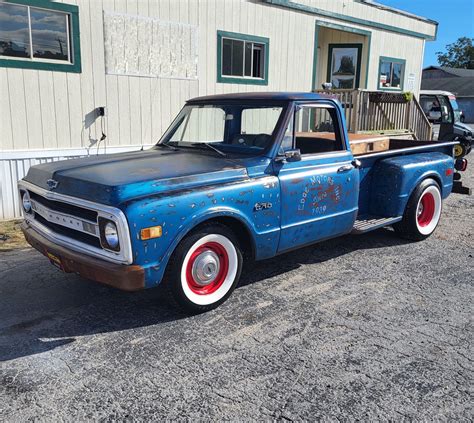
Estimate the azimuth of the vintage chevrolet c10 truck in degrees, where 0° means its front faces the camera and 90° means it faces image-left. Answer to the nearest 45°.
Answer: approximately 45°

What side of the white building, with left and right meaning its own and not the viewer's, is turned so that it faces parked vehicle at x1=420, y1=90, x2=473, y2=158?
left

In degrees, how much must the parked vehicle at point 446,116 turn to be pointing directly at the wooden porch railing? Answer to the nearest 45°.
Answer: approximately 45° to its right

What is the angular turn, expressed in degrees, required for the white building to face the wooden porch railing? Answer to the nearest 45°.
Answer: approximately 90° to its left

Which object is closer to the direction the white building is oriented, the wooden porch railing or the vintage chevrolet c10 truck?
the vintage chevrolet c10 truck
